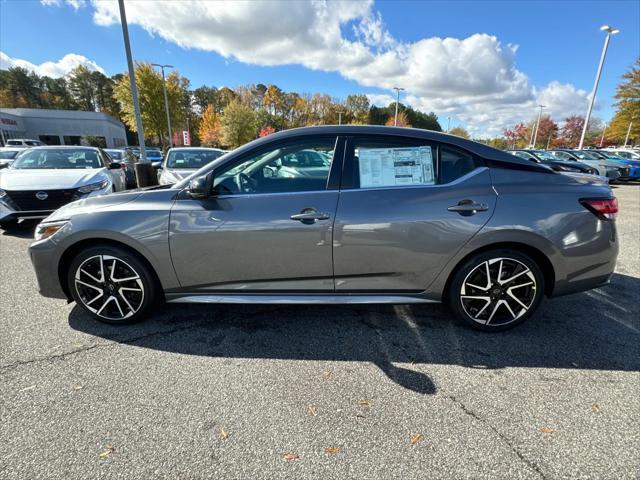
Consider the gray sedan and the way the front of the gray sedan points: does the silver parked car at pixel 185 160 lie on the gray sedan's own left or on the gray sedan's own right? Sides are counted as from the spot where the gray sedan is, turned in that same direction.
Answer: on the gray sedan's own right

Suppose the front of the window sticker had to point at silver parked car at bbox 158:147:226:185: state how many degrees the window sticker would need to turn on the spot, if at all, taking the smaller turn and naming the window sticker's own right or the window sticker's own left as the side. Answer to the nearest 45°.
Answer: approximately 135° to the window sticker's own right

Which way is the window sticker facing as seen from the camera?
toward the camera

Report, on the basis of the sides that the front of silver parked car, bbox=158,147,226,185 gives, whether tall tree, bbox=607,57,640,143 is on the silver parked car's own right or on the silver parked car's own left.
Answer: on the silver parked car's own left

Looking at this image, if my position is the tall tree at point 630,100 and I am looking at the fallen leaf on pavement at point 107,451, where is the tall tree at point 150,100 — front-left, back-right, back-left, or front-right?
front-right

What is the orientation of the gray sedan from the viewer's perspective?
to the viewer's left

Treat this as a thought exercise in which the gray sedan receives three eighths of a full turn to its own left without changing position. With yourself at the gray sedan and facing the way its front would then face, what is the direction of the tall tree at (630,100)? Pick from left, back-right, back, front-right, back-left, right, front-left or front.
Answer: left

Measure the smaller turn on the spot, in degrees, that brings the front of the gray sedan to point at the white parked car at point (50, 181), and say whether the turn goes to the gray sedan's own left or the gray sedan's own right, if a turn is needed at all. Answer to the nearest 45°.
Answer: approximately 45° to the gray sedan's own right

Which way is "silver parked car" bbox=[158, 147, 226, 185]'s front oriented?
toward the camera

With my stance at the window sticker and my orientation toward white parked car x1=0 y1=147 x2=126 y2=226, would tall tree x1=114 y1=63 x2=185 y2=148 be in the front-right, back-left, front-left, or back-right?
front-right

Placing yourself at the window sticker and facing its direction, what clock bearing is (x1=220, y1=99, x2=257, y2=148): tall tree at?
The tall tree is roughly at 5 o'clock from the window sticker.

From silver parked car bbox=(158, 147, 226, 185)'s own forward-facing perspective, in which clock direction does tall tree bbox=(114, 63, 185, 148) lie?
The tall tree is roughly at 6 o'clock from the silver parked car.

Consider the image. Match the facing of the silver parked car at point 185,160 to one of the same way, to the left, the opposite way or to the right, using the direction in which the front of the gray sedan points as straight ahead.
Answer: to the left

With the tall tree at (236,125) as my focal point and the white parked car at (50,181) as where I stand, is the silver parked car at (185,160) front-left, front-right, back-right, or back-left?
front-right

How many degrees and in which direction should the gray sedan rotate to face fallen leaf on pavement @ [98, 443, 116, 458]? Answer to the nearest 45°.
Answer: approximately 45° to its left
